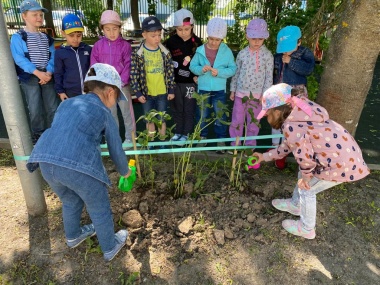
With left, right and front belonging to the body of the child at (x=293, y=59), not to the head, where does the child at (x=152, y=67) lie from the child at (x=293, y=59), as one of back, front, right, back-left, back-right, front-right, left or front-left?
front-right

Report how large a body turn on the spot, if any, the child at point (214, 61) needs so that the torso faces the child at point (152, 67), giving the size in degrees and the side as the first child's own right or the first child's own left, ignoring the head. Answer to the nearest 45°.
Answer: approximately 90° to the first child's own right

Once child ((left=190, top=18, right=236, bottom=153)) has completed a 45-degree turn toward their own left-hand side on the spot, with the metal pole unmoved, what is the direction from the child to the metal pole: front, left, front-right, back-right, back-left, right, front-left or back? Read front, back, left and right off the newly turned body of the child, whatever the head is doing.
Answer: right

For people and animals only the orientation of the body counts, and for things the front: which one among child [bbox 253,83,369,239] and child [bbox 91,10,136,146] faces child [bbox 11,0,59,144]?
child [bbox 253,83,369,239]

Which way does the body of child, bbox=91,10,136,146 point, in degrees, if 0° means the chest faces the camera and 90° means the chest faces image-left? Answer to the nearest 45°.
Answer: approximately 0°

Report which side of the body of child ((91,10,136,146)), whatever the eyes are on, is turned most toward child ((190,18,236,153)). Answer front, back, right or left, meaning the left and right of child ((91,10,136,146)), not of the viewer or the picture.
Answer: left

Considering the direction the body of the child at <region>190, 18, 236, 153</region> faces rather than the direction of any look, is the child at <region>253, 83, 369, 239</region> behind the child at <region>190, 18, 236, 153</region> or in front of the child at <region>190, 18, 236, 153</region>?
in front

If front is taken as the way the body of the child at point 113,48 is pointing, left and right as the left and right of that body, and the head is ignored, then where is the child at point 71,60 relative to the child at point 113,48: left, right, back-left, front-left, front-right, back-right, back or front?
right

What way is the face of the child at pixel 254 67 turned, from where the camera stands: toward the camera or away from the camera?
toward the camera

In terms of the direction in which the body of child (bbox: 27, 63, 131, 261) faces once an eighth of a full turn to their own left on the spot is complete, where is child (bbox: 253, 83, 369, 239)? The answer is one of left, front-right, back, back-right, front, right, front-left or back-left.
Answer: right

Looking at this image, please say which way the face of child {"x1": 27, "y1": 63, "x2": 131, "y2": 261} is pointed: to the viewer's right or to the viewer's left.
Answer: to the viewer's right

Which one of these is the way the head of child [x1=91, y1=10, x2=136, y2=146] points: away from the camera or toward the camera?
toward the camera

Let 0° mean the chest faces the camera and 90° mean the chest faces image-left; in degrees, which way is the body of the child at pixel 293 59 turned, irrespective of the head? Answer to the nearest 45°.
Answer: approximately 45°

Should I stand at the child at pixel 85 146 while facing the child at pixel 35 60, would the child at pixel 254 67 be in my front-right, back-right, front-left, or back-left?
front-right

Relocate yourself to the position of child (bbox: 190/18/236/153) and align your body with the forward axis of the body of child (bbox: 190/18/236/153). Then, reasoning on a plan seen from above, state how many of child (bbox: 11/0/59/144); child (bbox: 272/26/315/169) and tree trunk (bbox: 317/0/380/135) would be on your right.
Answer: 1

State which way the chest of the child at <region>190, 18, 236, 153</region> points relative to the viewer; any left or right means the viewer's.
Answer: facing the viewer

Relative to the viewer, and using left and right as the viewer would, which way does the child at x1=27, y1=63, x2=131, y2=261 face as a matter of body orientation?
facing away from the viewer and to the right of the viewer
